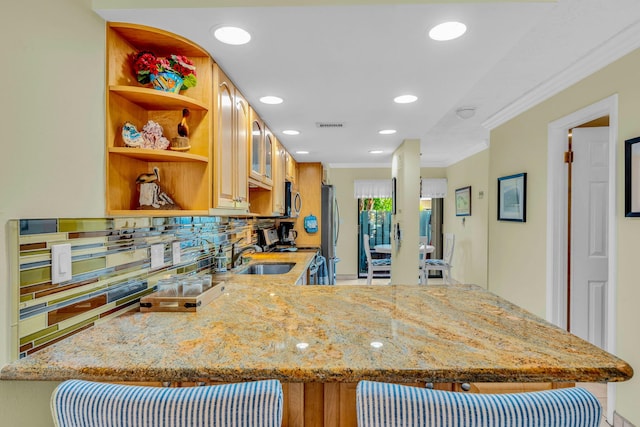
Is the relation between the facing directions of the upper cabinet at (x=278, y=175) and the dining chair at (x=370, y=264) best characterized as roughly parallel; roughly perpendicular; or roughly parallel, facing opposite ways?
roughly parallel

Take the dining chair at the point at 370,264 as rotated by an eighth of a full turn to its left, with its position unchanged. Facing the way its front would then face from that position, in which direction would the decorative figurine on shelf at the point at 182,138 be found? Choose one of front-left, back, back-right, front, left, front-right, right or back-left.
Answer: back-right

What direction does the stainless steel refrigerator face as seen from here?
to the viewer's right

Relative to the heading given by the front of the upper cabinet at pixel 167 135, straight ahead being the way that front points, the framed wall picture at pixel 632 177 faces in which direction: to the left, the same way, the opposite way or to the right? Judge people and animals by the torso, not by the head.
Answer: the opposite way

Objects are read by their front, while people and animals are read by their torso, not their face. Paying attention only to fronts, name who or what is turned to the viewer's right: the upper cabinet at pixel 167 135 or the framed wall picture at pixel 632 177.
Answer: the upper cabinet

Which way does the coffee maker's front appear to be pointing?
to the viewer's right

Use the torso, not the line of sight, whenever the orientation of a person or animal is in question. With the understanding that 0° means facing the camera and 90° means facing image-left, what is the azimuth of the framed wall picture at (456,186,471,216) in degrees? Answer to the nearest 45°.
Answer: approximately 45°

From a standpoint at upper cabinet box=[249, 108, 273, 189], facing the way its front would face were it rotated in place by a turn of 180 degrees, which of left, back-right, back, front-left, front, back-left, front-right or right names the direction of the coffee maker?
right

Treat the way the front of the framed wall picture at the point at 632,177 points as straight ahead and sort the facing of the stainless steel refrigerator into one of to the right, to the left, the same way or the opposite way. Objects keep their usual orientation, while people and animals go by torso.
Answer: the opposite way

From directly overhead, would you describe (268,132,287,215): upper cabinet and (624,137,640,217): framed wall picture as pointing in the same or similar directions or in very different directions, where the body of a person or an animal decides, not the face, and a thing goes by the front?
very different directions

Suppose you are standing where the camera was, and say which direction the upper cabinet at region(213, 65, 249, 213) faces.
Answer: facing to the right of the viewer

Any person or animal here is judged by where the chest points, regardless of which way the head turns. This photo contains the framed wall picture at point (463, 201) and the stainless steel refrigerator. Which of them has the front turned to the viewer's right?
the stainless steel refrigerator

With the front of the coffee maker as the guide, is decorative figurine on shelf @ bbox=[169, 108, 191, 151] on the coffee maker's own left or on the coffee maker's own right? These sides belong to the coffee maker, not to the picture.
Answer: on the coffee maker's own right

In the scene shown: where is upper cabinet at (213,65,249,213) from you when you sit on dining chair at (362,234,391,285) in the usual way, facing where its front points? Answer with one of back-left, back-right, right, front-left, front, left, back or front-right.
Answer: right

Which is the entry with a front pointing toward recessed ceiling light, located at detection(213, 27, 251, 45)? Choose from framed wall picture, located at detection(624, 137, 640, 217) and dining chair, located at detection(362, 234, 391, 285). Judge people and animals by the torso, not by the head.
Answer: the framed wall picture

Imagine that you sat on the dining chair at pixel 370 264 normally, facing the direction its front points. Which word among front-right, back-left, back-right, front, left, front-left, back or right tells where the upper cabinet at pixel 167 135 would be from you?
right

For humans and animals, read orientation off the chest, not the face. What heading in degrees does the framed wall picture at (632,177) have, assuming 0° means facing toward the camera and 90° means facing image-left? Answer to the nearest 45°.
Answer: approximately 45°

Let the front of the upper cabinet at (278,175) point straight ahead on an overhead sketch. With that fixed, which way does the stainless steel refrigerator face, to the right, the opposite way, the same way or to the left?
the same way

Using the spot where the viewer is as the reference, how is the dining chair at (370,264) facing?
facing to the right of the viewer
